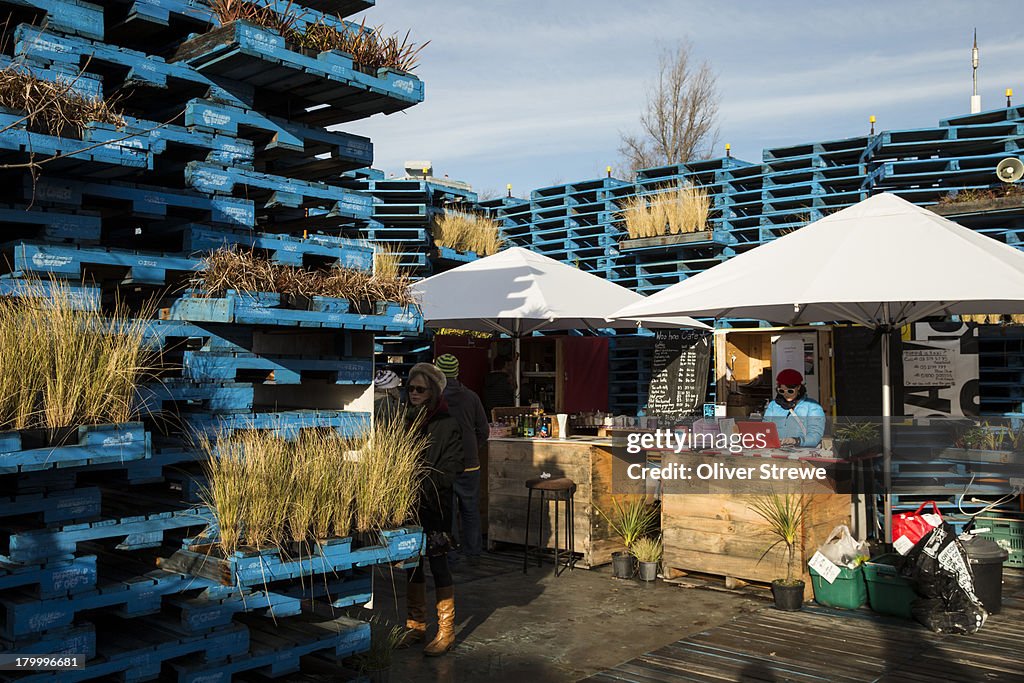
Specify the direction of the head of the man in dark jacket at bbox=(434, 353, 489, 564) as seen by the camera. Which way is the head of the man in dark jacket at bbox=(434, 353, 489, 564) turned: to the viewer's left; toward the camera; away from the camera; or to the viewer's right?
away from the camera

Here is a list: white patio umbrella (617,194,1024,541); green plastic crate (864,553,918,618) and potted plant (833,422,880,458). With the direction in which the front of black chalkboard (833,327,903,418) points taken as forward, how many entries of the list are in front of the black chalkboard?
3

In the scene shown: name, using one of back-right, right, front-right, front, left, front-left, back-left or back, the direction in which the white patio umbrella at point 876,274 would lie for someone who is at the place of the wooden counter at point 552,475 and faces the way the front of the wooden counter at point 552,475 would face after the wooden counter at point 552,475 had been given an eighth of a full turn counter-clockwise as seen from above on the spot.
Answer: front-left

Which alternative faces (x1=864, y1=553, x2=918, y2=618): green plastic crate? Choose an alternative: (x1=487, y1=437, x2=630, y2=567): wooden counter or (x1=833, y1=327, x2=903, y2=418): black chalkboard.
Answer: the black chalkboard

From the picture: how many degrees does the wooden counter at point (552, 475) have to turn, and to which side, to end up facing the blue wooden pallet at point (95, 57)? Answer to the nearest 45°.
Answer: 0° — it already faces it

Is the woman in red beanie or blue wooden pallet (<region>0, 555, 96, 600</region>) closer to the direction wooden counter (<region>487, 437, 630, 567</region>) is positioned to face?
the blue wooden pallet

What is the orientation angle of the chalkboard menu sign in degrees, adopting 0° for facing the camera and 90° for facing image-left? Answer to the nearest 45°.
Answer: approximately 0°

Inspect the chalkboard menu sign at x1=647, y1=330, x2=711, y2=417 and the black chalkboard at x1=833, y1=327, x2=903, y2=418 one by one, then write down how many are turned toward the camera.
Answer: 2
